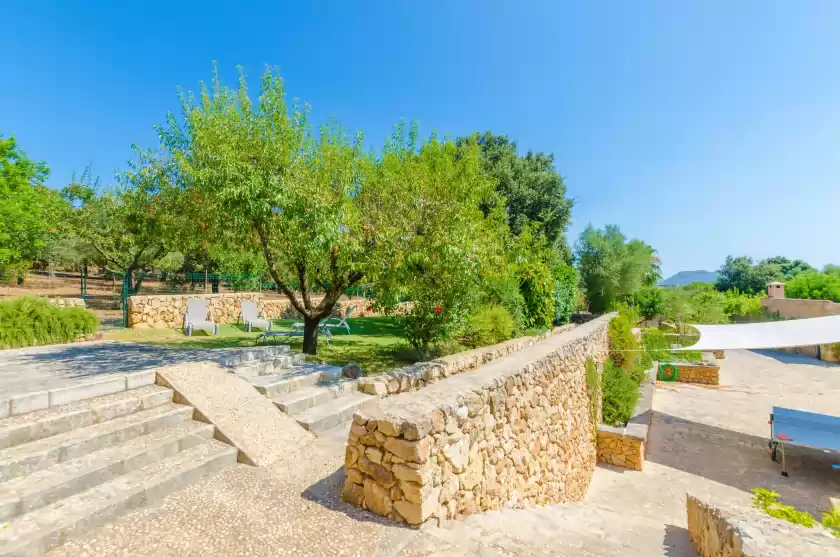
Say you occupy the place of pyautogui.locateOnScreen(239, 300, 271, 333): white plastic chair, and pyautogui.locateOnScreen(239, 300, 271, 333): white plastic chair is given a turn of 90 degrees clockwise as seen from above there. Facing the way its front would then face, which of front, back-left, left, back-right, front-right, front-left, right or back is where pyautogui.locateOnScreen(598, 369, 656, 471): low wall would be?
left

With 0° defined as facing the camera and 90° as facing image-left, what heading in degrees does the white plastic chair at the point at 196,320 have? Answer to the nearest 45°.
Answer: approximately 315°

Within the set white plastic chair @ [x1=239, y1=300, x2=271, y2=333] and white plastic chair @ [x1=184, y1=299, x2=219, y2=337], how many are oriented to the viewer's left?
0

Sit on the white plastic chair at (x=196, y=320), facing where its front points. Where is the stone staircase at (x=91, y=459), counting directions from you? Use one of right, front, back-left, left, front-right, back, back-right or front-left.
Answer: front-right

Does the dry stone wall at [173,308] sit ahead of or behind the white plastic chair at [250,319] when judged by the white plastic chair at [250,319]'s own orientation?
behind

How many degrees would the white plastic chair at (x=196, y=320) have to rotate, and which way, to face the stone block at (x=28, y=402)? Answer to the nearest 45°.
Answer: approximately 45° to its right

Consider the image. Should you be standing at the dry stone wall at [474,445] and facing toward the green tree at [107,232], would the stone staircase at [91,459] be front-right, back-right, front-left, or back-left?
front-left

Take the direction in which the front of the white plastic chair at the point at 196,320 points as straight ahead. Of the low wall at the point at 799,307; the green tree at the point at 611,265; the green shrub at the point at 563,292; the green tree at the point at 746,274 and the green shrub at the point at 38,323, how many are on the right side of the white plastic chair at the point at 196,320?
1

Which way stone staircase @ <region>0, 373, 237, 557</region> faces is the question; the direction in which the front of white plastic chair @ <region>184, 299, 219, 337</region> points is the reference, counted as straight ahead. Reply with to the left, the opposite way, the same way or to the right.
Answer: the same way

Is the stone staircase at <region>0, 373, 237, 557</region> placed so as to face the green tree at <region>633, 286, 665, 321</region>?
no

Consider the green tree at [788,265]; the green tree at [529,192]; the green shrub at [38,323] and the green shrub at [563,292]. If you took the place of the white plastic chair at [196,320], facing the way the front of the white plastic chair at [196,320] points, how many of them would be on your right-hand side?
1

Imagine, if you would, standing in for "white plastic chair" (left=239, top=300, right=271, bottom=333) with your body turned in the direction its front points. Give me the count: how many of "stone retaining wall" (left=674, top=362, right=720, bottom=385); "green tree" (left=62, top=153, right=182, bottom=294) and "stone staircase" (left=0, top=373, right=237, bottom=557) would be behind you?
1
